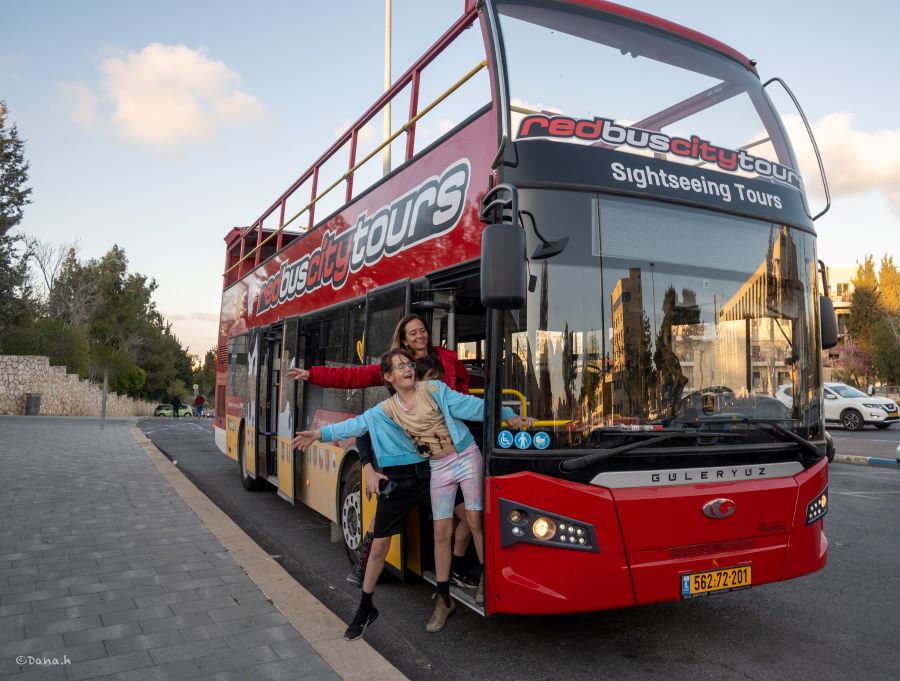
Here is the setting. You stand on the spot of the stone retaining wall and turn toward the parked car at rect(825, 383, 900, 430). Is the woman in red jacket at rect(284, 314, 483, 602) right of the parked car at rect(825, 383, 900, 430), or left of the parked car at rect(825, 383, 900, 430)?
right

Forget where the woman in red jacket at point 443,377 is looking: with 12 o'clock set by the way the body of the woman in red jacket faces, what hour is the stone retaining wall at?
The stone retaining wall is roughly at 5 o'clock from the woman in red jacket.

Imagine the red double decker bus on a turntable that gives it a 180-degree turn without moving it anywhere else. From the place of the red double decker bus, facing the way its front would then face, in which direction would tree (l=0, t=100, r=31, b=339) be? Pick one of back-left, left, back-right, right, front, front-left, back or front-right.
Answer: front

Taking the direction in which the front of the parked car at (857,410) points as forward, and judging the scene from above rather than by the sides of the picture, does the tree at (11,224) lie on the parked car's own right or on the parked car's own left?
on the parked car's own right

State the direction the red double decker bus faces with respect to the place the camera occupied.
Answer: facing the viewer and to the right of the viewer

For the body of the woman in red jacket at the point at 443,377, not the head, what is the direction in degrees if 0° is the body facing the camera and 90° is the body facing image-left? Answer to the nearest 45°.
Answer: approximately 0°

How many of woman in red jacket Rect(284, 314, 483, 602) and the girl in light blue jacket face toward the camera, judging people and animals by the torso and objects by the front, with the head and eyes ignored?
2

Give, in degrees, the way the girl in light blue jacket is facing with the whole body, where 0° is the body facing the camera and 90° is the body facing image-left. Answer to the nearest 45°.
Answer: approximately 0°
